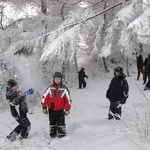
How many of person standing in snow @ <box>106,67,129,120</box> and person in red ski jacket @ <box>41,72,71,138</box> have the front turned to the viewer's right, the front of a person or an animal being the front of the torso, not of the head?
0

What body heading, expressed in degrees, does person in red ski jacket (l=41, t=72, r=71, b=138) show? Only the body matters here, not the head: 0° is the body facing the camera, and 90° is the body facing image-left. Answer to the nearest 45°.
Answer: approximately 0°

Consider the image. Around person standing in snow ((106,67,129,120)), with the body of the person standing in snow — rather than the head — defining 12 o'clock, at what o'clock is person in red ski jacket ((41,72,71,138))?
The person in red ski jacket is roughly at 12 o'clock from the person standing in snow.

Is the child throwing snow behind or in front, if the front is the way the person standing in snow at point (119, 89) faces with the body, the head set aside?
in front

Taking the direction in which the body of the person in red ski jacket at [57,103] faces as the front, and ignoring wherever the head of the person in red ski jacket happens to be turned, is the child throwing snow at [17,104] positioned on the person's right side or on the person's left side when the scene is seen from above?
on the person's right side

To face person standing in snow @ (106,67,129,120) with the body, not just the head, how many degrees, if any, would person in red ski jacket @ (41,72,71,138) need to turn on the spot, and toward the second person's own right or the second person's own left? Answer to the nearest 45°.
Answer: approximately 135° to the second person's own left
